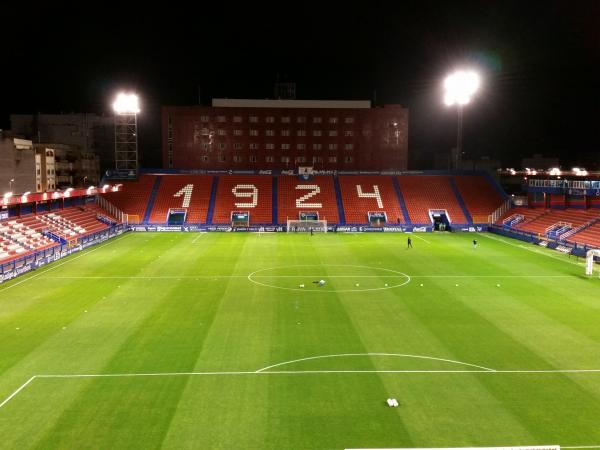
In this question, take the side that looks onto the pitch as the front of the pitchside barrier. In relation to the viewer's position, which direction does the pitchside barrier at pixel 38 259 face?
facing the viewer and to the right of the viewer
